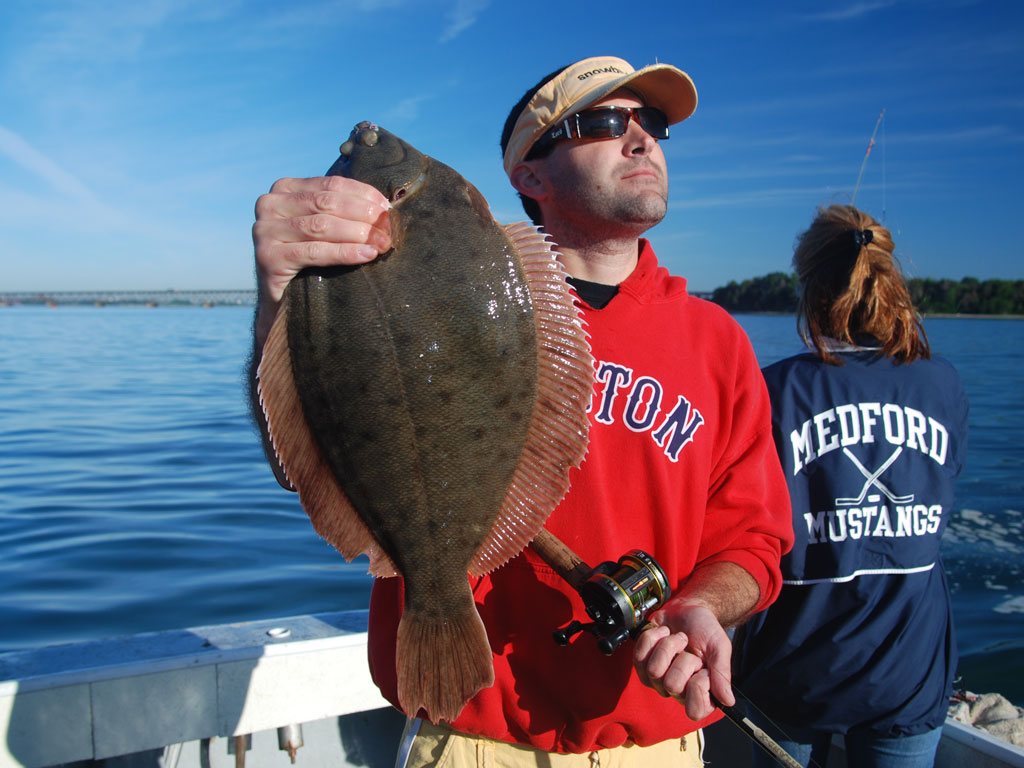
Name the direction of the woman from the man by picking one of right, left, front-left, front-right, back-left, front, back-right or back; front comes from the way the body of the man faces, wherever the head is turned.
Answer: back-left

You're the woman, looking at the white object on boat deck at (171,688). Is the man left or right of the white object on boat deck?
left

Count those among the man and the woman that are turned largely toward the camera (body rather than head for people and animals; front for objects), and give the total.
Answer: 1

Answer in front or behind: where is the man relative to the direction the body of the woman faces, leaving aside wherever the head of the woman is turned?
behind

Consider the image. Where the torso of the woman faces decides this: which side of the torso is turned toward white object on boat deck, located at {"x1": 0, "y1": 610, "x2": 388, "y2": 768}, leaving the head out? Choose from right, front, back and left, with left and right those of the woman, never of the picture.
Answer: left

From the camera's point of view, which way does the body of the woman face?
away from the camera

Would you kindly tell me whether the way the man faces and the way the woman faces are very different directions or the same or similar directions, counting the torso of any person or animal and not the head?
very different directions

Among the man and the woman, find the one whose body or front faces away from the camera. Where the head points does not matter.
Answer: the woman

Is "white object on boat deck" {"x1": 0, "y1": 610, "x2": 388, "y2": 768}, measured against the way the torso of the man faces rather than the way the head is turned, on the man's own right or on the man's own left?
on the man's own right

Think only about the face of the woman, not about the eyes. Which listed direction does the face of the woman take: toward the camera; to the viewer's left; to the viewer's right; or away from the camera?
away from the camera
